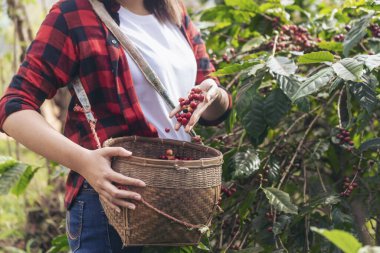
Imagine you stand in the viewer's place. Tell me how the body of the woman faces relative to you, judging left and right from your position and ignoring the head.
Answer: facing the viewer and to the right of the viewer
